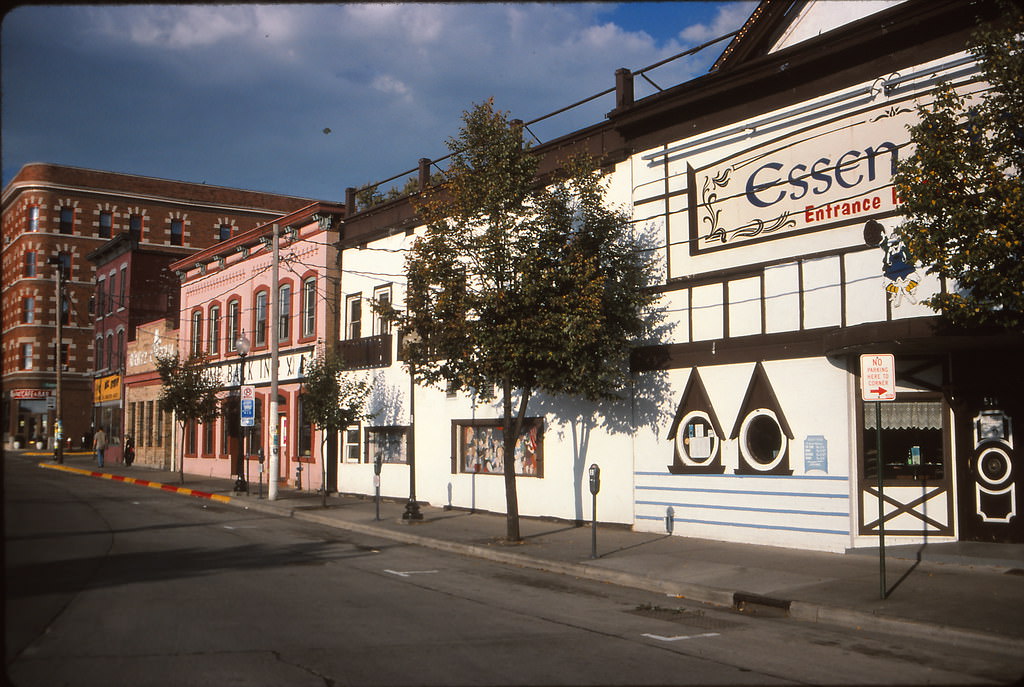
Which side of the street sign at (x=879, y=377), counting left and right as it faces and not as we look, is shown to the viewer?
front

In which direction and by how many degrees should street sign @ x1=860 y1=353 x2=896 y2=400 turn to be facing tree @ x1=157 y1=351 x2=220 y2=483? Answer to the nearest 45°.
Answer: approximately 135° to its right

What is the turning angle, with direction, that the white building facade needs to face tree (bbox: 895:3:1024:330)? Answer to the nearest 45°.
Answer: approximately 45° to its left

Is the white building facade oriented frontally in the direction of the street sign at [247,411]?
no

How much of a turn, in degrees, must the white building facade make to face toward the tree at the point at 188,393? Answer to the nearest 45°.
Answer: approximately 90° to its right

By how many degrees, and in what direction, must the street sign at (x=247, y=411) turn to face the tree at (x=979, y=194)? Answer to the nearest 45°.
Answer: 0° — it already faces it

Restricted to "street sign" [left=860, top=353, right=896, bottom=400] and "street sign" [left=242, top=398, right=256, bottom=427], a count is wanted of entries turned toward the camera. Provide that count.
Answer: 2

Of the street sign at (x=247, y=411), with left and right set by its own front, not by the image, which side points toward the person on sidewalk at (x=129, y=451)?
back

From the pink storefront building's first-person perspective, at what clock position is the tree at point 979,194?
The tree is roughly at 10 o'clock from the pink storefront building.

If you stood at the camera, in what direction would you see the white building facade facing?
facing the viewer and to the left of the viewer

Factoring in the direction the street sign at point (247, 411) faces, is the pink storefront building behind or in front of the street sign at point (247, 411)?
behind
